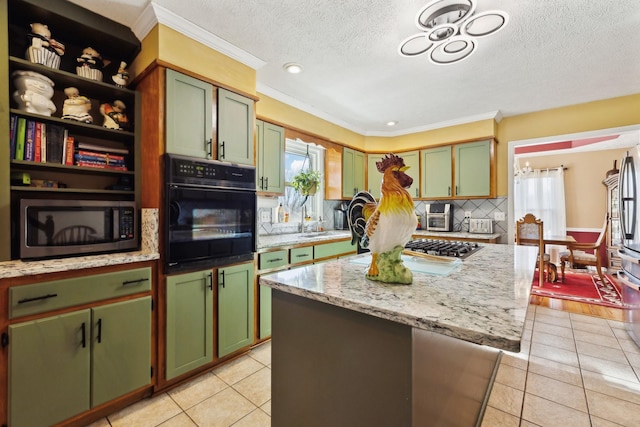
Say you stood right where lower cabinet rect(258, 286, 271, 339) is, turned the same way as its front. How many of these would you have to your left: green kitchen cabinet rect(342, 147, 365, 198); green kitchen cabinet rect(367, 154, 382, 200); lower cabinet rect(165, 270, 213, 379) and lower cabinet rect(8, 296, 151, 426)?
2

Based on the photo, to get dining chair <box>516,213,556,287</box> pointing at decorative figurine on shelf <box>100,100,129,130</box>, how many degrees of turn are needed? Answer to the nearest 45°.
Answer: approximately 180°

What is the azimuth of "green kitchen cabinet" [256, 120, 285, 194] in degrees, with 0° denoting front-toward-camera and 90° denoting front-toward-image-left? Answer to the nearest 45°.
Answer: approximately 315°

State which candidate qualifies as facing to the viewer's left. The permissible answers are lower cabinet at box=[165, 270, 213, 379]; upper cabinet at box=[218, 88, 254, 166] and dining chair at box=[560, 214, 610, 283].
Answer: the dining chair

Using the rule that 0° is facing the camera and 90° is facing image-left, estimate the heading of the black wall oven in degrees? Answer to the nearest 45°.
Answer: approximately 315°

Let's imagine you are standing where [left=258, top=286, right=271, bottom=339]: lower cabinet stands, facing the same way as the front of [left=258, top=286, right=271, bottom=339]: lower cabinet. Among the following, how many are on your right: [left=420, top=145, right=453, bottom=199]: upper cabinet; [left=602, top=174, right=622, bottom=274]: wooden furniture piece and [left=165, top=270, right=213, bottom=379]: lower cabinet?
1

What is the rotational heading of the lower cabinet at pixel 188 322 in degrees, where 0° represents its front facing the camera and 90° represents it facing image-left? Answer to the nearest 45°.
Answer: approximately 315°

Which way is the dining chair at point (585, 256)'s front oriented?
to the viewer's left

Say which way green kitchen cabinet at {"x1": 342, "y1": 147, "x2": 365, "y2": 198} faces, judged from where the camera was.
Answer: facing the viewer and to the right of the viewer

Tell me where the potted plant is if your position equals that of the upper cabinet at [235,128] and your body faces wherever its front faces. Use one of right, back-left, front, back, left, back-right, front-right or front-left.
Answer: left

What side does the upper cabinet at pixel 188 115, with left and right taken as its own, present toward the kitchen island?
front
